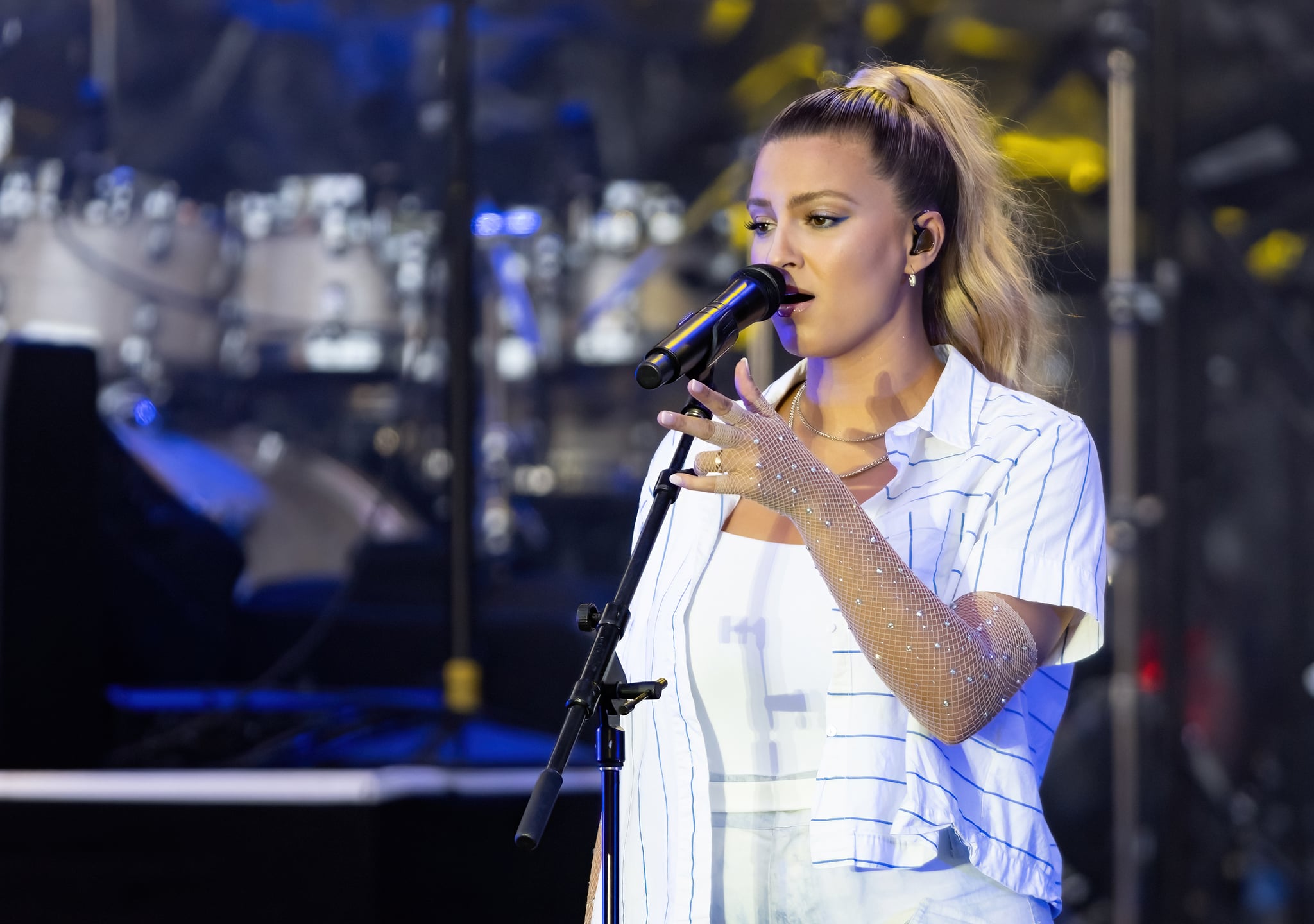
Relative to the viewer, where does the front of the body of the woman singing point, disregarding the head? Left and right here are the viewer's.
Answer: facing the viewer and to the left of the viewer

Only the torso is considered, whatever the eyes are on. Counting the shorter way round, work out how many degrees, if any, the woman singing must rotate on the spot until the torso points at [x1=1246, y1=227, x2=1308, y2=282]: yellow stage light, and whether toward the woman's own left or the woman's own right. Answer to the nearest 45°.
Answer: approximately 180°

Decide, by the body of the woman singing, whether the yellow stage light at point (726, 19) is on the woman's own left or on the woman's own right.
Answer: on the woman's own right

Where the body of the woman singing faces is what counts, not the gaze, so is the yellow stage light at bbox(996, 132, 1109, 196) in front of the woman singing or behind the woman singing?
behind

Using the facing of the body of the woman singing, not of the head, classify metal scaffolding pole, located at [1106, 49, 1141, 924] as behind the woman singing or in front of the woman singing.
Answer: behind

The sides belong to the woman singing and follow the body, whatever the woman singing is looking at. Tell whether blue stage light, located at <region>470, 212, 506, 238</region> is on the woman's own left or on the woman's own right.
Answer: on the woman's own right

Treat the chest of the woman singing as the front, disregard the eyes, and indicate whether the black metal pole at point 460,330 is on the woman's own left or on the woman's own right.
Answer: on the woman's own right
